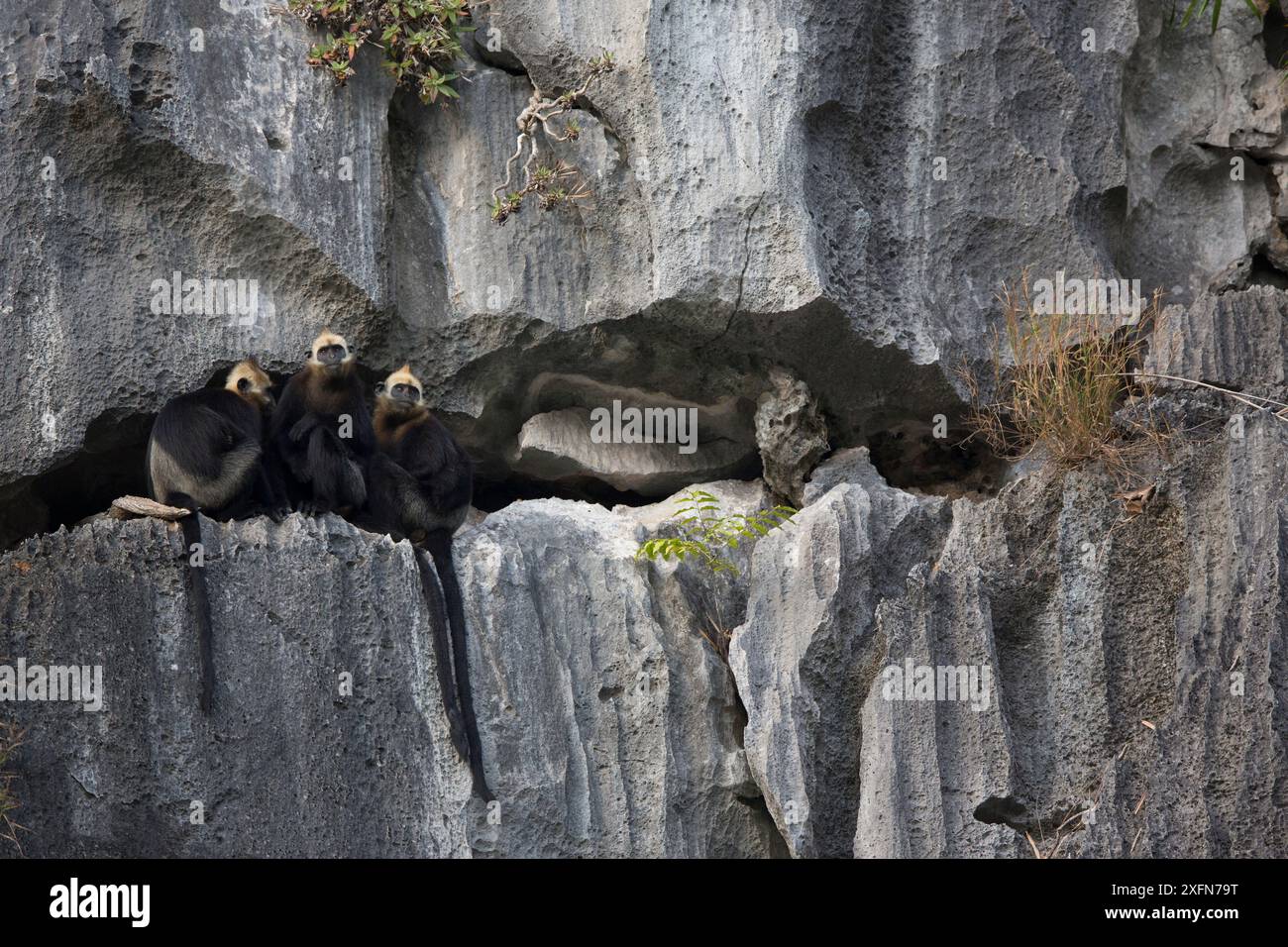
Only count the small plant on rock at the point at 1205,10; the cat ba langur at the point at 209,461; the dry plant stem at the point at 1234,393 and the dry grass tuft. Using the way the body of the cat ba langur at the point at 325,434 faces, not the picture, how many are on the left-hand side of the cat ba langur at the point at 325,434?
3

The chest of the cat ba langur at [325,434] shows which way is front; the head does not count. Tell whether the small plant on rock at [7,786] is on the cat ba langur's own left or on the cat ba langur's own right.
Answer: on the cat ba langur's own right

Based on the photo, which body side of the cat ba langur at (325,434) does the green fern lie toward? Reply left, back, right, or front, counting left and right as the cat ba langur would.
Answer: left

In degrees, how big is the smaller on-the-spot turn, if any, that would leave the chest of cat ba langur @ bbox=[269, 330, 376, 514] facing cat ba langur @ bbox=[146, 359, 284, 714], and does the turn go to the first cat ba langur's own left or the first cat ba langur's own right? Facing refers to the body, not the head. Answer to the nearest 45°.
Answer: approximately 45° to the first cat ba langur's own right

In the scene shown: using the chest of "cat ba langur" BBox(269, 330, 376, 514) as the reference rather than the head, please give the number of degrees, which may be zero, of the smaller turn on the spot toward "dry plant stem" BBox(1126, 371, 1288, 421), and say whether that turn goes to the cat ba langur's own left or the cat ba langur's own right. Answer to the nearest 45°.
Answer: approximately 90° to the cat ba langur's own left

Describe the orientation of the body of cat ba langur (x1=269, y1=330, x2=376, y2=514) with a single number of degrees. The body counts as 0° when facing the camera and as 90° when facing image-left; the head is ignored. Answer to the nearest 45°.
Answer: approximately 0°
